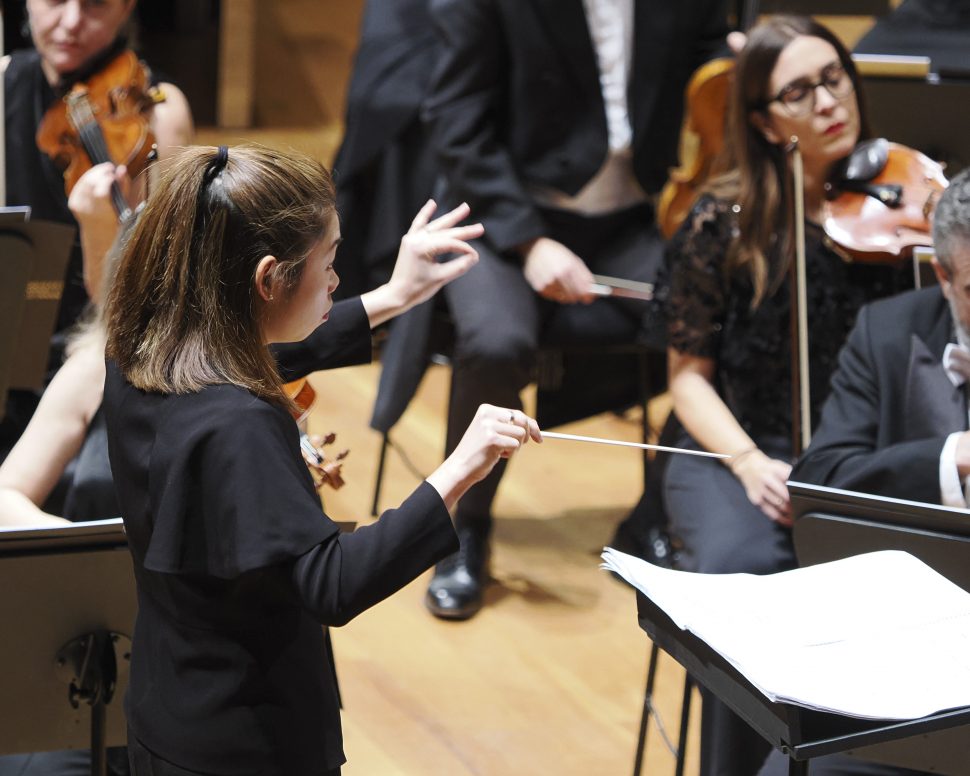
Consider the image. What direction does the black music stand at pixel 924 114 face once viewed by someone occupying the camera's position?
facing away from the viewer

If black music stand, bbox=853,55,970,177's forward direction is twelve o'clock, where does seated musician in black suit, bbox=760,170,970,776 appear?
The seated musician in black suit is roughly at 6 o'clock from the black music stand.

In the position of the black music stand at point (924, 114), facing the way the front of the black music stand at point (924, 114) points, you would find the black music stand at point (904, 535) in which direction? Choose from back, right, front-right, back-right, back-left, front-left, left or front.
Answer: back

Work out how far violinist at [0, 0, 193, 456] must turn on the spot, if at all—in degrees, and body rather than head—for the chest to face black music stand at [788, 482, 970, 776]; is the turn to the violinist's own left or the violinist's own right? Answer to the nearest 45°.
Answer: approximately 45° to the violinist's own left

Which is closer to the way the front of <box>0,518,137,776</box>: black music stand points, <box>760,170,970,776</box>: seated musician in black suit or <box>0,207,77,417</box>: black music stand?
the black music stand
